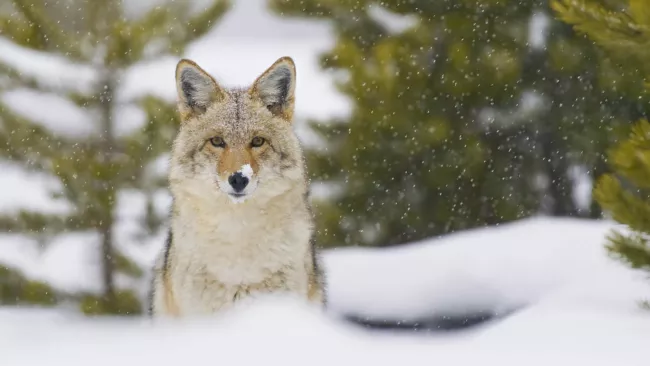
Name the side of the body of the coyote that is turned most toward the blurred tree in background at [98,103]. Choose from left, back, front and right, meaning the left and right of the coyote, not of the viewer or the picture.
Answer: back

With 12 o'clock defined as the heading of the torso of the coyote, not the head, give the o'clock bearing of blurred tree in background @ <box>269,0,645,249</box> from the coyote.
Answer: The blurred tree in background is roughly at 7 o'clock from the coyote.

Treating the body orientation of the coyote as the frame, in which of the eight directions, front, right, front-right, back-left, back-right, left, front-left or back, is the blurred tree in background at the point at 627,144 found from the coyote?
left

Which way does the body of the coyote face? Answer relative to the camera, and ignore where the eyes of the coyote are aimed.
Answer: toward the camera

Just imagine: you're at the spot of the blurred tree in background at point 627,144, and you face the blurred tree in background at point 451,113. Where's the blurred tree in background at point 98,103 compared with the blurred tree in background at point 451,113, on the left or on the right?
left
